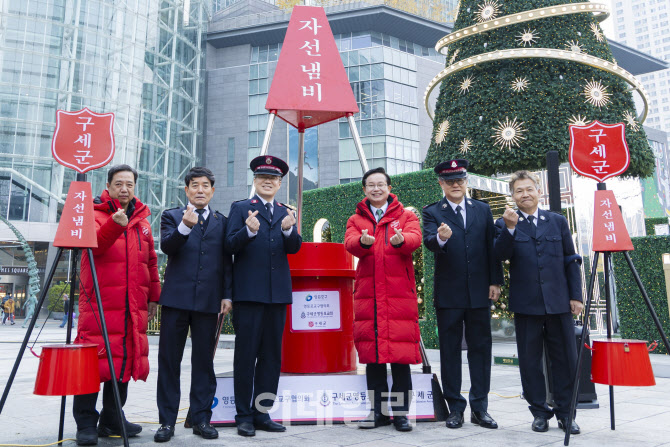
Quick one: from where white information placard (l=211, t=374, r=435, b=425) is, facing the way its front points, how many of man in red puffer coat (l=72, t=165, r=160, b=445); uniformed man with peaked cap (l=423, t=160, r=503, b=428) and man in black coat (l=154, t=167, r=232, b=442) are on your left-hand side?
1

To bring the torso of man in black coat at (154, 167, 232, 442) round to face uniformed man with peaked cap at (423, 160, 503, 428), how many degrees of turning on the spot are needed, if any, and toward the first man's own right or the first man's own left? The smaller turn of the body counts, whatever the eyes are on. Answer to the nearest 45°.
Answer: approximately 90° to the first man's own left

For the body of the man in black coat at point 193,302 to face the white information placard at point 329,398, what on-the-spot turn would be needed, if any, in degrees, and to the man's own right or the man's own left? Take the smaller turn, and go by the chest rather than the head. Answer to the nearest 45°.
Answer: approximately 90° to the man's own left

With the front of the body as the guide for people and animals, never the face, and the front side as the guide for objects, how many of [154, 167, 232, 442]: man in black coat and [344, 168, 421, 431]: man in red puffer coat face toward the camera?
2

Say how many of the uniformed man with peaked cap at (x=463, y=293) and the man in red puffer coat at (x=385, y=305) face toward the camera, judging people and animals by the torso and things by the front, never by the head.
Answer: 2

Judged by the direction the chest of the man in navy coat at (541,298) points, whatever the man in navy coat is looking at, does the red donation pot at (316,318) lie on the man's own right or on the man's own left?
on the man's own right

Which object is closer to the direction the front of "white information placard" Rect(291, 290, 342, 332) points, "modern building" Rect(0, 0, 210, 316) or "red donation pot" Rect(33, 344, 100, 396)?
the red donation pot

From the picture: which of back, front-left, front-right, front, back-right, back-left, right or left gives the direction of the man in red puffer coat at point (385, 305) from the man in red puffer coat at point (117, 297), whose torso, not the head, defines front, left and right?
left

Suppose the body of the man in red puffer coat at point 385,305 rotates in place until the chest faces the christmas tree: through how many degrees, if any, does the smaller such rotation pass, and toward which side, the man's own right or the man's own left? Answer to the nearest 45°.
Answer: approximately 135° to the man's own left

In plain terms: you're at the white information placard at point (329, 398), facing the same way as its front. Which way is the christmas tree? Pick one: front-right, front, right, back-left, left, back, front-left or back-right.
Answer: back-left
